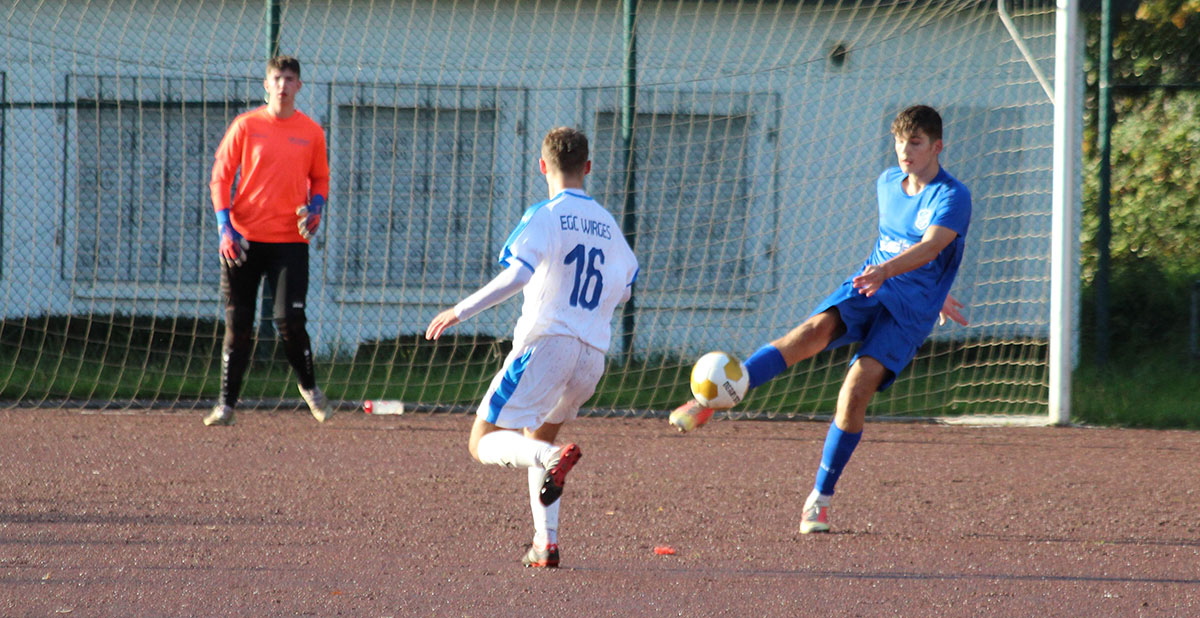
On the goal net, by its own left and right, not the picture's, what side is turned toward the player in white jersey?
front

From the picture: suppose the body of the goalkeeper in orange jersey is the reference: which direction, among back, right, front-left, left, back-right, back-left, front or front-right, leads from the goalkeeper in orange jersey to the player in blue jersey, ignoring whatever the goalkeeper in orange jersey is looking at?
front-left

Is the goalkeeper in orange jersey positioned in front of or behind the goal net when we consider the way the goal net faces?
in front

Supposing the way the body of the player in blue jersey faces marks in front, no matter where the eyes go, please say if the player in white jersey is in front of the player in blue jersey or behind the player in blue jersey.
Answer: in front

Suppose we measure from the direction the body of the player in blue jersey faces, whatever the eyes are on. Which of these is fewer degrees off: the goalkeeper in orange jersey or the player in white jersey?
the player in white jersey

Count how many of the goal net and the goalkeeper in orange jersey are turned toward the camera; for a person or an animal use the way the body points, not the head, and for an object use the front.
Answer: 2

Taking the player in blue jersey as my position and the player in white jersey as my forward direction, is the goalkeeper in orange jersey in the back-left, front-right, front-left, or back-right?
front-right

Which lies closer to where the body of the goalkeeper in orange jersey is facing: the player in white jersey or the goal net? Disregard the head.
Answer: the player in white jersey

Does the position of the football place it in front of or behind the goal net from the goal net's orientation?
in front

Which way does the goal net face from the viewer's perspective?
toward the camera

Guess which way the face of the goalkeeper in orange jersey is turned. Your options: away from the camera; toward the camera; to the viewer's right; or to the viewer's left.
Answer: toward the camera

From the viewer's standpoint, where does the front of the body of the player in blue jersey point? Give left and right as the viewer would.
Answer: facing the viewer and to the left of the viewer

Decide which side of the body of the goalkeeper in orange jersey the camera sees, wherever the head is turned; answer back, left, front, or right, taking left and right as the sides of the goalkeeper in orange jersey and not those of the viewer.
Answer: front

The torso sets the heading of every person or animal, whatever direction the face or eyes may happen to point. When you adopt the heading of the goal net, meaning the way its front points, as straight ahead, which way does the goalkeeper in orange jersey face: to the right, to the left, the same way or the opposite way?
the same way
